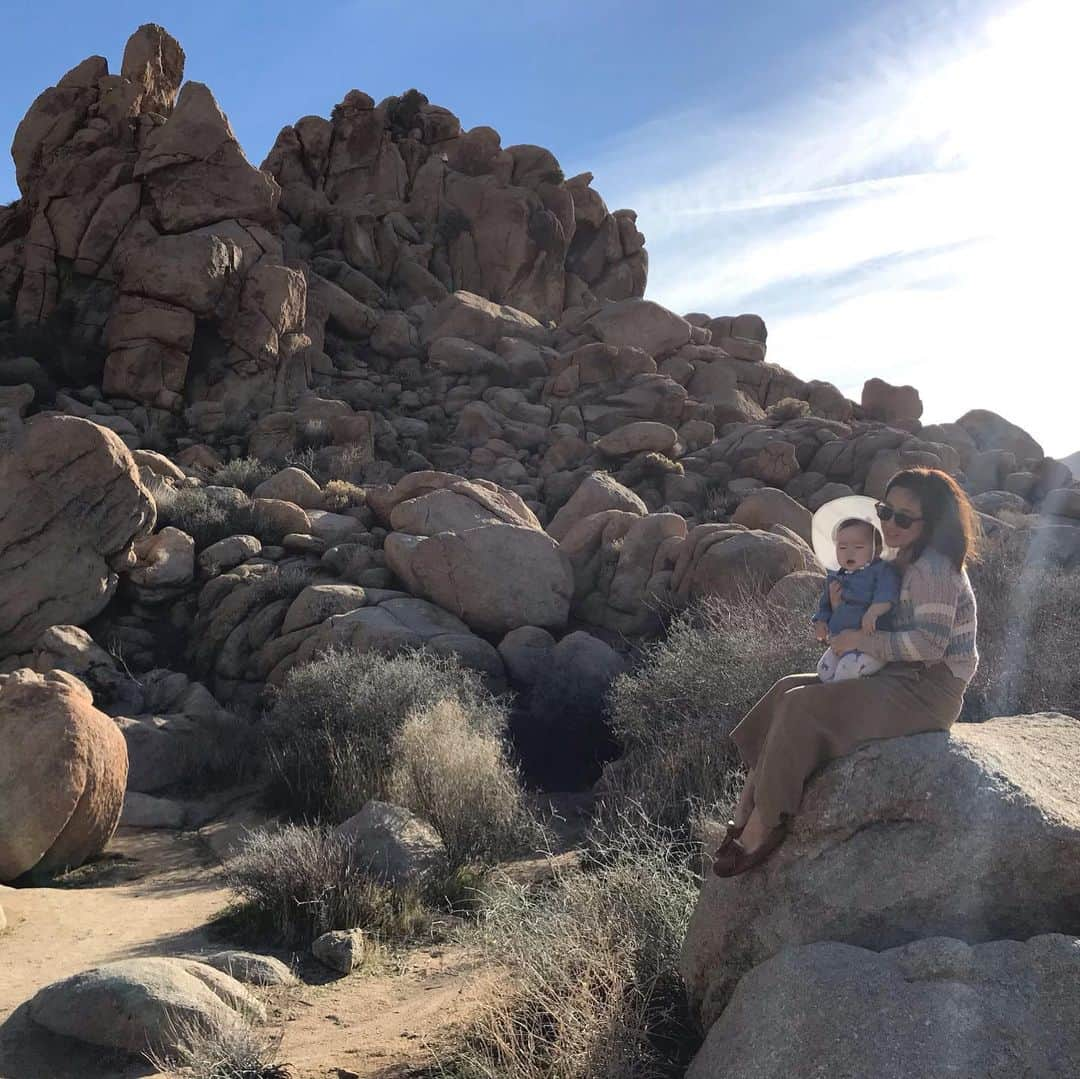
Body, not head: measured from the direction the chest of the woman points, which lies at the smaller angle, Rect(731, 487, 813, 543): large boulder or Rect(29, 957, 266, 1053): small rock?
the small rock

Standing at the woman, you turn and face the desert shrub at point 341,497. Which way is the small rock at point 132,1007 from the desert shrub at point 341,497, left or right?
left

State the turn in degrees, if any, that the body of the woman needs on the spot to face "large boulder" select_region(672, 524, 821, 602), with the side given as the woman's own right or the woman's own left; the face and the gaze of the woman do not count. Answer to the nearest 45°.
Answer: approximately 90° to the woman's own right

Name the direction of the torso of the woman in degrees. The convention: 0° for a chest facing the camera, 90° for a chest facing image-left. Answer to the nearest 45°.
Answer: approximately 90°

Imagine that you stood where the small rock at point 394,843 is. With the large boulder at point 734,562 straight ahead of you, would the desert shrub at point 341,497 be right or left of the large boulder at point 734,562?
left

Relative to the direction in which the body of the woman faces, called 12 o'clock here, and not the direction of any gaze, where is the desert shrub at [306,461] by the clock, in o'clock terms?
The desert shrub is roughly at 2 o'clock from the woman.

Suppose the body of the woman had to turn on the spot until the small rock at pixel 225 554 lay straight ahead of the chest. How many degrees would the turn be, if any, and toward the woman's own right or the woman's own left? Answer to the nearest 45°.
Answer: approximately 45° to the woman's own right
